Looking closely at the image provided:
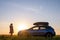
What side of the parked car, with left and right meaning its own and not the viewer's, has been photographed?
left
